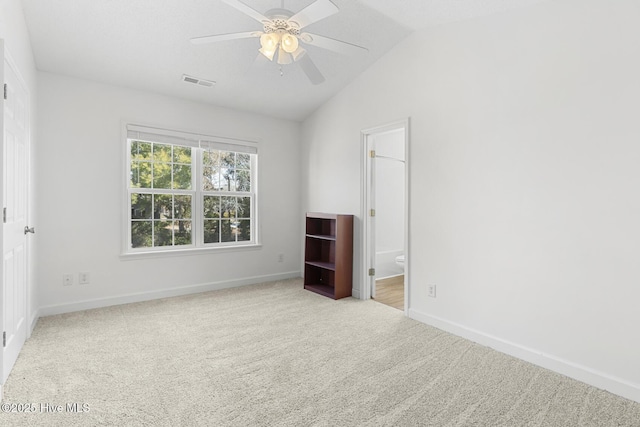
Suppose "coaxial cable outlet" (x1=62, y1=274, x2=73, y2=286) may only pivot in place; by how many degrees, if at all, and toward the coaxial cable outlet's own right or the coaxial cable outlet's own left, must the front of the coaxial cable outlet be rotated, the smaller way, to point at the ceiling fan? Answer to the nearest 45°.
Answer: approximately 45° to the coaxial cable outlet's own left

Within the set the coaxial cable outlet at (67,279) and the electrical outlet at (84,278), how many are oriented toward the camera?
2

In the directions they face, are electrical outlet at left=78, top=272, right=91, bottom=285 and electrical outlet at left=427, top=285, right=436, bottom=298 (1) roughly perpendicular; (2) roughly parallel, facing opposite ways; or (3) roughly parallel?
roughly perpendicular

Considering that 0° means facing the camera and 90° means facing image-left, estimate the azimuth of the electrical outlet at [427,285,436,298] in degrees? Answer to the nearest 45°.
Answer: approximately 45°

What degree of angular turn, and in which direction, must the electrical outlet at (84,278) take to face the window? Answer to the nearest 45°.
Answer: approximately 90° to its left

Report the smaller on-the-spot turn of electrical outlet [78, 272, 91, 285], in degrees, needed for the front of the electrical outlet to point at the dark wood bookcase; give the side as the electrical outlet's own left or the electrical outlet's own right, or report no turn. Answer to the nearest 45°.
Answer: approximately 90° to the electrical outlet's own left

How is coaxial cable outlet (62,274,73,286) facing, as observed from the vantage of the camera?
facing the viewer

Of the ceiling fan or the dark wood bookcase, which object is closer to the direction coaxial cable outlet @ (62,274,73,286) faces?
the ceiling fan

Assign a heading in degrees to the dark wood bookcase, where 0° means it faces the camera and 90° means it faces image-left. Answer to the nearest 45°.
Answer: approximately 45°

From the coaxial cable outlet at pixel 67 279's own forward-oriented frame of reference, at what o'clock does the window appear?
The window is roughly at 9 o'clock from the coaxial cable outlet.

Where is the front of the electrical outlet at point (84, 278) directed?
toward the camera
